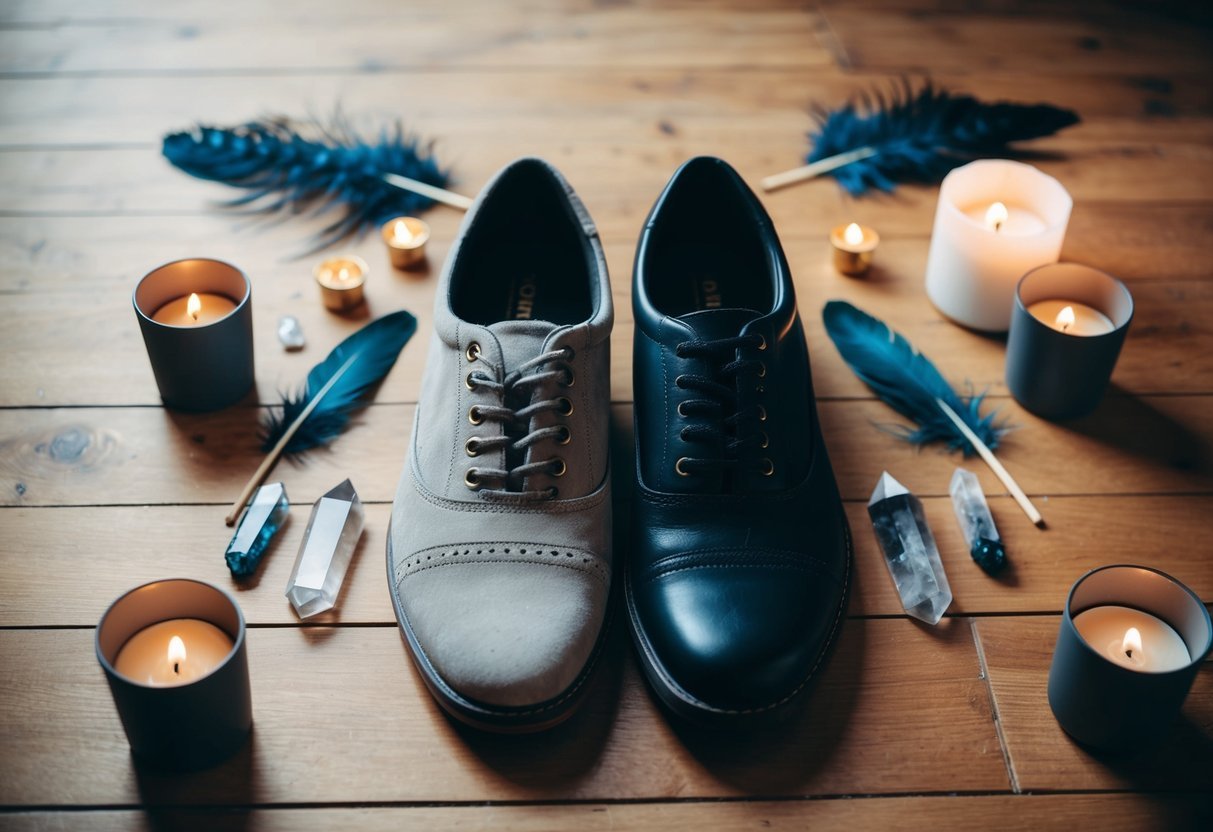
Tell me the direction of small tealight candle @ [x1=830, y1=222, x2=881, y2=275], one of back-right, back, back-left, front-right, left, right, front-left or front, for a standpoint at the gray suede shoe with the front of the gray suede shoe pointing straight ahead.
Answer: back-left

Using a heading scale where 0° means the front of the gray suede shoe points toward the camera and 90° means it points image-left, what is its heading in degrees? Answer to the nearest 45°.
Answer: approximately 0°

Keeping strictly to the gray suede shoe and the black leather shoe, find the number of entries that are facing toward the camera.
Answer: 2

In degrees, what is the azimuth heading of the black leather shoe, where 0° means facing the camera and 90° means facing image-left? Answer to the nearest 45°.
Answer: approximately 0°

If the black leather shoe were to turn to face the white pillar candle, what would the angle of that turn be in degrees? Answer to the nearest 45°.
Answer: approximately 135° to its left

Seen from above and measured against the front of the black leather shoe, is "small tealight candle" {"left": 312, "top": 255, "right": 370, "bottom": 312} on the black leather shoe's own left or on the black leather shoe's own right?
on the black leather shoe's own right
